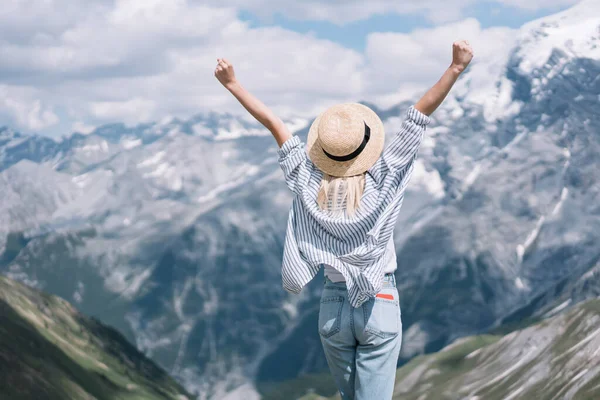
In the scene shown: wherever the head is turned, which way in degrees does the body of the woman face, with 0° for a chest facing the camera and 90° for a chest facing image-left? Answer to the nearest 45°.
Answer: approximately 180°

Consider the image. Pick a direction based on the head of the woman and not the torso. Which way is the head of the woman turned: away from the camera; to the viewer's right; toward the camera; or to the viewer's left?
away from the camera
